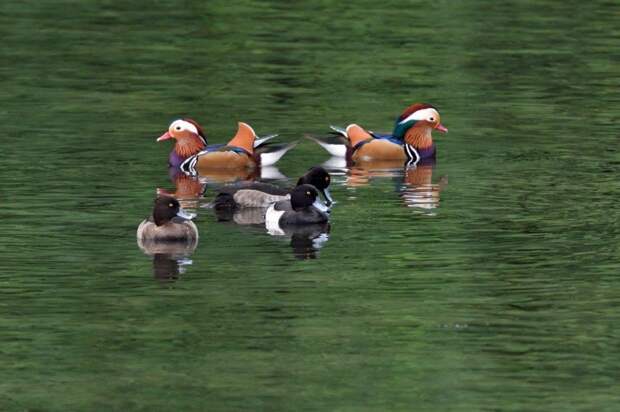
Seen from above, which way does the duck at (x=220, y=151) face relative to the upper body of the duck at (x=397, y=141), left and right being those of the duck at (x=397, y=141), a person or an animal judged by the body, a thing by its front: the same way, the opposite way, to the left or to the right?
the opposite way

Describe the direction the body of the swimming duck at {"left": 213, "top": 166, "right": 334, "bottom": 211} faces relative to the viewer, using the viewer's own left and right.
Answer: facing to the right of the viewer

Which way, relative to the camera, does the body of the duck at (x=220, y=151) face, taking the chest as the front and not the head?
to the viewer's left

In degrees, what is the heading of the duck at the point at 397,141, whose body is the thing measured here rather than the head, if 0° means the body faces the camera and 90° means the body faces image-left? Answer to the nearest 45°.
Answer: approximately 270°

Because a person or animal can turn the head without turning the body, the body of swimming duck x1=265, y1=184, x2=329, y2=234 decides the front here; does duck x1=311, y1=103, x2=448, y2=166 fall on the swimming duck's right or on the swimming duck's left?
on the swimming duck's left

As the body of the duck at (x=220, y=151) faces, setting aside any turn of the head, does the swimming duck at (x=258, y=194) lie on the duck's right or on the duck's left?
on the duck's left

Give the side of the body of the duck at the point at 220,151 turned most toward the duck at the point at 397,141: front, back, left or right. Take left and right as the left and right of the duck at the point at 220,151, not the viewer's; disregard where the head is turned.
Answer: back

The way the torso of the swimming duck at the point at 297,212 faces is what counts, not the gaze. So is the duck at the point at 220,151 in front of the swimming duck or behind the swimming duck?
behind

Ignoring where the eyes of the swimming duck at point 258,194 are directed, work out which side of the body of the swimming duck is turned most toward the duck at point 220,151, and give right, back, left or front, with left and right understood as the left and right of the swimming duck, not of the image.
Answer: left

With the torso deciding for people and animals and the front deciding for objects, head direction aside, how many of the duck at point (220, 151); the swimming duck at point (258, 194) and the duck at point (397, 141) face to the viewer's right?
2

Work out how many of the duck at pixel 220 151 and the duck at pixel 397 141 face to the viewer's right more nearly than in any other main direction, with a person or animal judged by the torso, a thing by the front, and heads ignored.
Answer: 1

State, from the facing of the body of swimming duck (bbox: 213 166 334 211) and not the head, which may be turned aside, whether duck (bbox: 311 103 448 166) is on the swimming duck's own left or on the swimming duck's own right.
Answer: on the swimming duck's own left

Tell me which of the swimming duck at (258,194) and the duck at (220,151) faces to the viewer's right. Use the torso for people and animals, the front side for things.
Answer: the swimming duck
